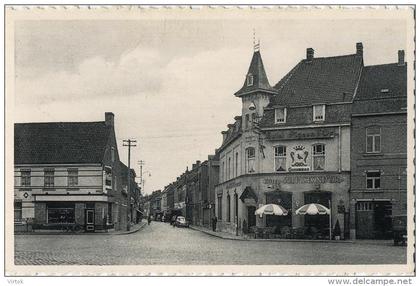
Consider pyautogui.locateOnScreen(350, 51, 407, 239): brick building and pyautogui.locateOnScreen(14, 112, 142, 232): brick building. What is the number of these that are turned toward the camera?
2

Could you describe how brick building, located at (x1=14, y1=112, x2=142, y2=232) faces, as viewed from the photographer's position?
facing the viewer

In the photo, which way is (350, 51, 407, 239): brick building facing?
toward the camera

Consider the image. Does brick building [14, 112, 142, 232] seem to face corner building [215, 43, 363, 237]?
no

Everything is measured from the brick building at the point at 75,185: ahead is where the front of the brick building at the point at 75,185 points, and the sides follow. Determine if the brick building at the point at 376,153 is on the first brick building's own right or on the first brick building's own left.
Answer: on the first brick building's own left

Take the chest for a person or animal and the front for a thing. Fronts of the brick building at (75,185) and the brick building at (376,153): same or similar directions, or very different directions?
same or similar directions
